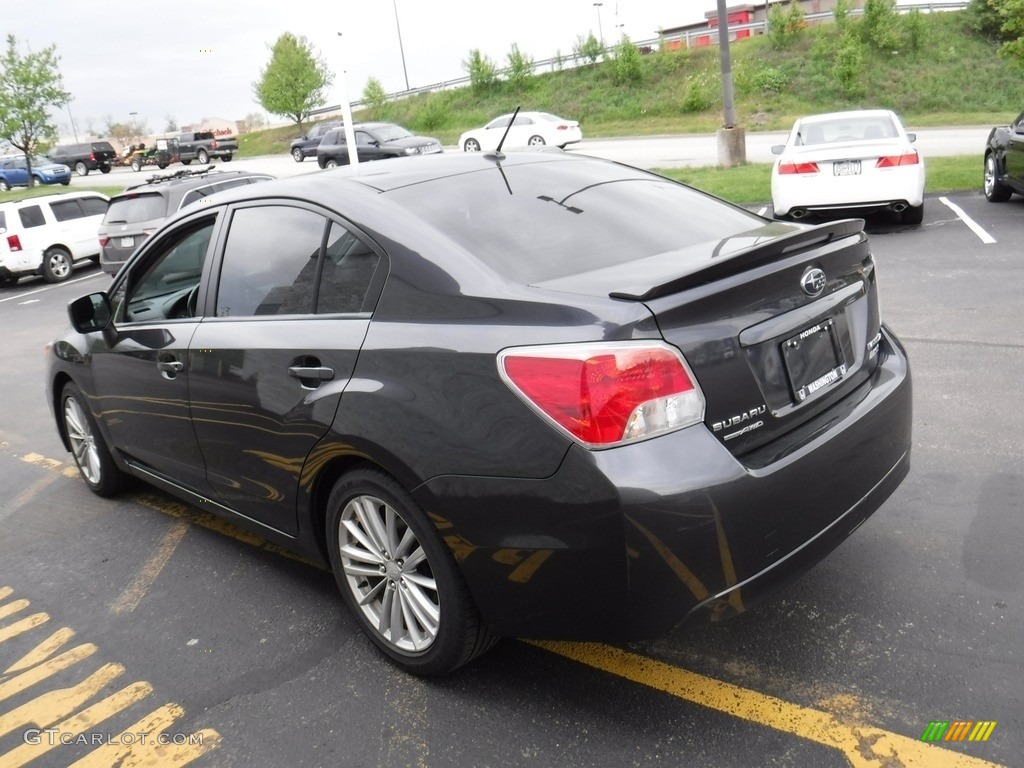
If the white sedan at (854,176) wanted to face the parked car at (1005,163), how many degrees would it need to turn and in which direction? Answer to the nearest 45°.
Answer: approximately 45° to its right

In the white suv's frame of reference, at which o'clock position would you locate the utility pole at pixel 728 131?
The utility pole is roughly at 2 o'clock from the white suv.

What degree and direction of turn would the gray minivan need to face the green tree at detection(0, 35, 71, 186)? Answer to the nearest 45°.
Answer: approximately 45° to its left

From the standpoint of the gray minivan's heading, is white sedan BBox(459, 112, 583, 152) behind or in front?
in front

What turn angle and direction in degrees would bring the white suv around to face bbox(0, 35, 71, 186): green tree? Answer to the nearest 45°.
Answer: approximately 45° to its left

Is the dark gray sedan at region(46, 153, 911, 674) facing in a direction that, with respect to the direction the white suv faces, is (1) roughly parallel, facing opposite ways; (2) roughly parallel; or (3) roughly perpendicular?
roughly perpendicular

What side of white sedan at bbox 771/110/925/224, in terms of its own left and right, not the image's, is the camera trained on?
back

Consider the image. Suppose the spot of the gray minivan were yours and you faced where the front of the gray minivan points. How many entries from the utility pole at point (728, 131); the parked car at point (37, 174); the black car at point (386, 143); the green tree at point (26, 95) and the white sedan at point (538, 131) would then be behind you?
0

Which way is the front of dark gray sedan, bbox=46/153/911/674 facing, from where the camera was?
facing away from the viewer and to the left of the viewer

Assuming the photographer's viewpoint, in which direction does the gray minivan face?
facing away from the viewer and to the right of the viewer

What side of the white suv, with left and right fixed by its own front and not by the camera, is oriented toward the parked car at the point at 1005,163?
right

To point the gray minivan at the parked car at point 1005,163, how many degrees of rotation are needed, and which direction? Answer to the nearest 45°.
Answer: approximately 90° to its right

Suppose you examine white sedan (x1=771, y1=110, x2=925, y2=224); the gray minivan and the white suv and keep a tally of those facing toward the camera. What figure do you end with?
0

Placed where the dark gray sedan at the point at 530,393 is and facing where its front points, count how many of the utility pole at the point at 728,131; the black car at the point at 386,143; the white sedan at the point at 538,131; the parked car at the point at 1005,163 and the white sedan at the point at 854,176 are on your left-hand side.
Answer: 0

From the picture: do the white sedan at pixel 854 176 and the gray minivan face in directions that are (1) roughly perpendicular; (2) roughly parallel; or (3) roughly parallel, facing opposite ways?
roughly parallel

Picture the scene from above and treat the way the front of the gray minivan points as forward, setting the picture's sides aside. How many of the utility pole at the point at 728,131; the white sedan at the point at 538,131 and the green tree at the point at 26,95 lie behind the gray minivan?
0

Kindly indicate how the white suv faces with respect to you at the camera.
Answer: facing away from the viewer and to the right of the viewer

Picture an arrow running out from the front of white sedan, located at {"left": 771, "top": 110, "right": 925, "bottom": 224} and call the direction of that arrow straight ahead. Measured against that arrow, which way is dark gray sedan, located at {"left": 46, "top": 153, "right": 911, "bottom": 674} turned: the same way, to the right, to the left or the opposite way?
to the left
